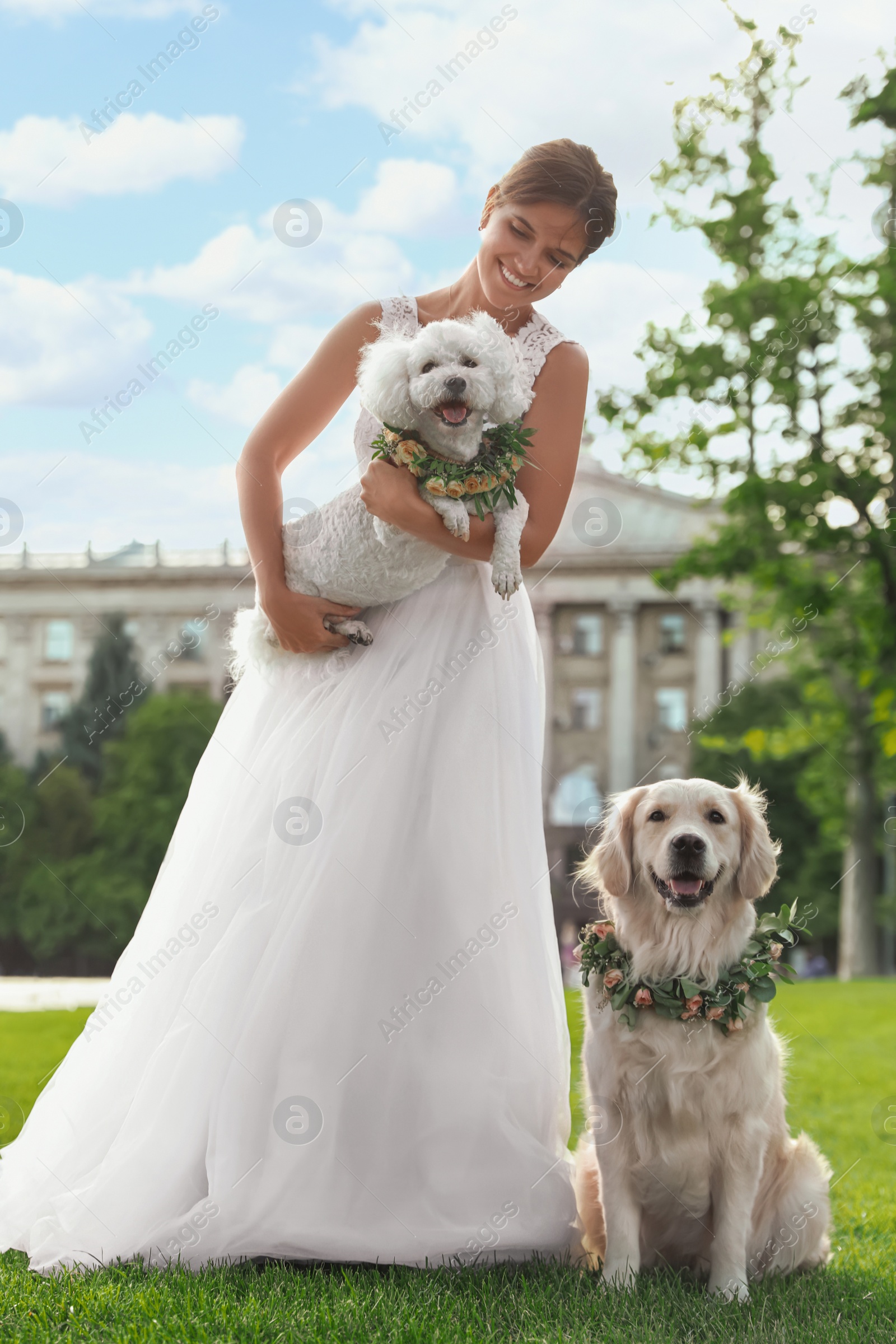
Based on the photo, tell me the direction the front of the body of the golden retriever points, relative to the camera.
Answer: toward the camera

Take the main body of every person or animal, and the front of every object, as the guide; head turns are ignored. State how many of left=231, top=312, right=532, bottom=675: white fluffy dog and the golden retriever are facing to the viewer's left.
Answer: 0

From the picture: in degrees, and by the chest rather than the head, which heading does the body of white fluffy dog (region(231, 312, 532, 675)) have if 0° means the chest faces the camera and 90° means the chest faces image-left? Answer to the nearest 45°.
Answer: approximately 315°

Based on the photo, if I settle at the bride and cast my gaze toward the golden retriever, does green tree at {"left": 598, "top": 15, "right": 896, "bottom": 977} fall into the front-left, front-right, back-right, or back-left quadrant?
front-left

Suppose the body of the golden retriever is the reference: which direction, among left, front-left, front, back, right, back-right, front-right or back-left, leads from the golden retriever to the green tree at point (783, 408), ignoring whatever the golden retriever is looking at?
back
